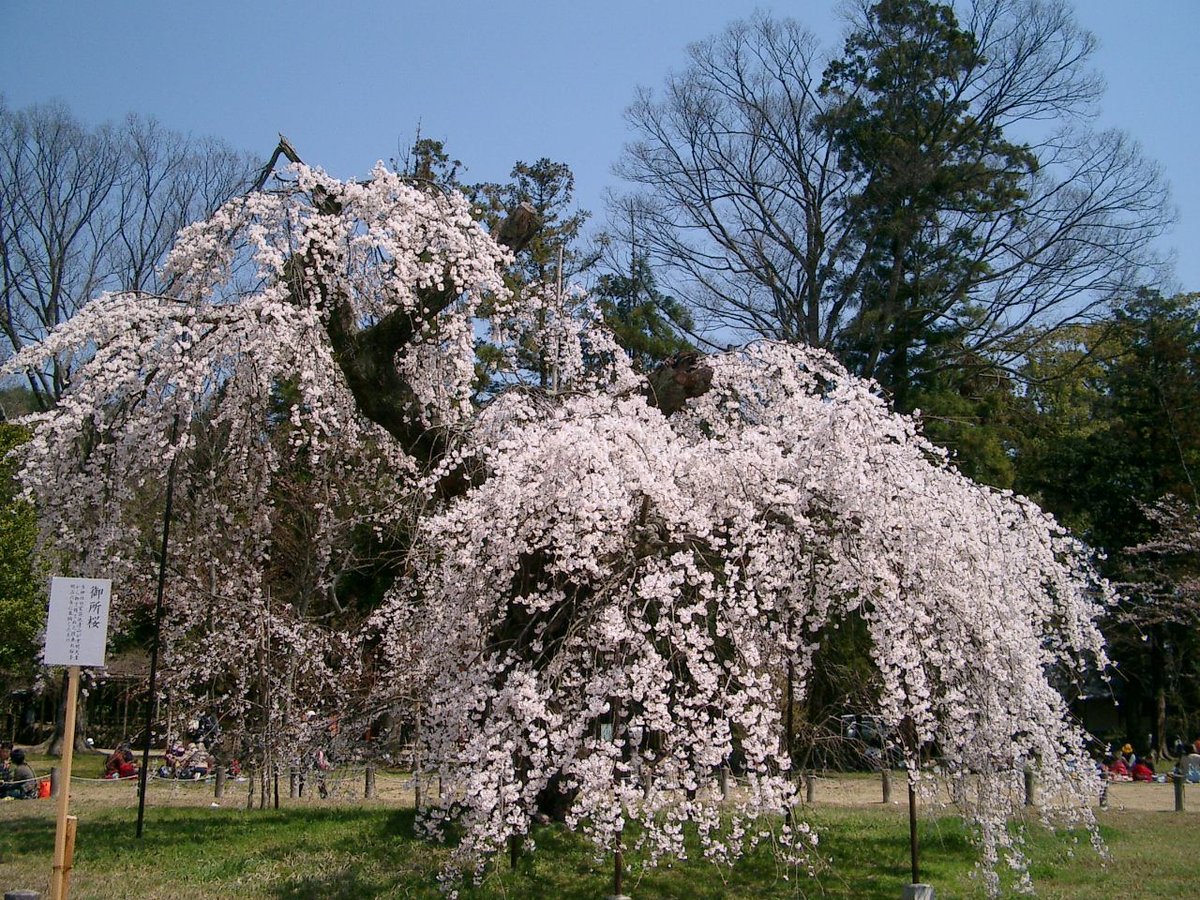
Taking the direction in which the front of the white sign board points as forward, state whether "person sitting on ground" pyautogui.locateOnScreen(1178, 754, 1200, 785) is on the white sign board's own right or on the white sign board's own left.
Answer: on the white sign board's own left

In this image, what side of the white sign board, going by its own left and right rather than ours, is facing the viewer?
front
